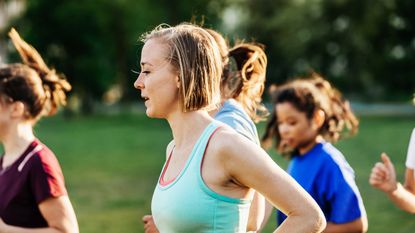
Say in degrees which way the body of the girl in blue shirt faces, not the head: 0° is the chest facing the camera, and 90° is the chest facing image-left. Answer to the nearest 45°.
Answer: approximately 45°

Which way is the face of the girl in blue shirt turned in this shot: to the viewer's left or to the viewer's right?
to the viewer's left
